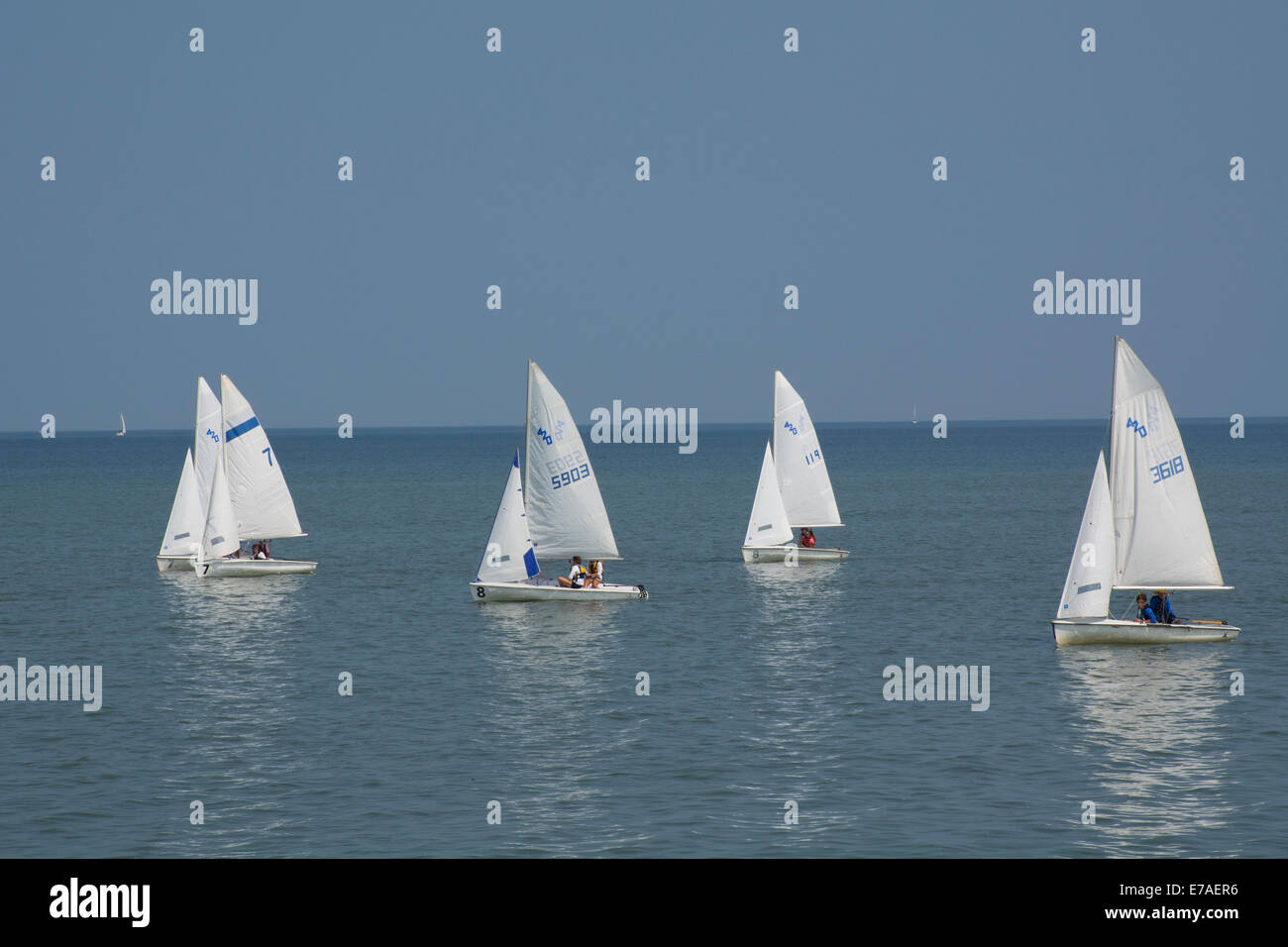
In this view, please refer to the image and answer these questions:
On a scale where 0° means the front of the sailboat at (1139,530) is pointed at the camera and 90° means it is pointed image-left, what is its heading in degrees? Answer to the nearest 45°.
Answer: approximately 90°

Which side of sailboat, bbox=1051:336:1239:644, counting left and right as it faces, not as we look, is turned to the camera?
left
